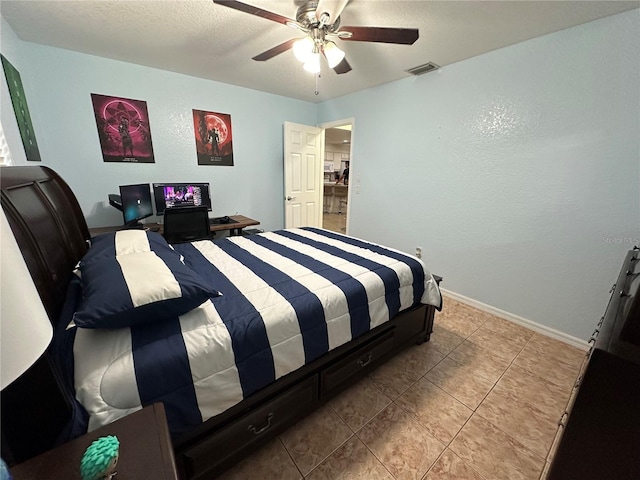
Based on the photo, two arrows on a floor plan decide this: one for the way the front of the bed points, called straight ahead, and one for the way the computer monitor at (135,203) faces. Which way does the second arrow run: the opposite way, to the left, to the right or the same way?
to the right

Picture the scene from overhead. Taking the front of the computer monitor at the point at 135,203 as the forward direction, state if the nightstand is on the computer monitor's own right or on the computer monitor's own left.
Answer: on the computer monitor's own right

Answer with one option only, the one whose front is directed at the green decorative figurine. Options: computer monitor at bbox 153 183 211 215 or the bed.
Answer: the computer monitor

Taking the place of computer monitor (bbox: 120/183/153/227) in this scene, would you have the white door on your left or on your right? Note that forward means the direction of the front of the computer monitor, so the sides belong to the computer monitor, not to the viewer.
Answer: on your left

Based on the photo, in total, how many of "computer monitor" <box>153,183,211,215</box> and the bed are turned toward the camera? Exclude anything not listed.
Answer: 1

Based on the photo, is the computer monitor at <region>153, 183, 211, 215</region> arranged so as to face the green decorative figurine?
yes

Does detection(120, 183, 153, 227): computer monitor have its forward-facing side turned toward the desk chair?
yes

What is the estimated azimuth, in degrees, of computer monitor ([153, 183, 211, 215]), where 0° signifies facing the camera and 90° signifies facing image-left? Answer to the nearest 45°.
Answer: approximately 0°

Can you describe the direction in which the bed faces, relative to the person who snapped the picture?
facing away from the viewer and to the right of the viewer

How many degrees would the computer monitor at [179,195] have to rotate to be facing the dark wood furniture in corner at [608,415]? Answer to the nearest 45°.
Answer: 0° — it already faces it

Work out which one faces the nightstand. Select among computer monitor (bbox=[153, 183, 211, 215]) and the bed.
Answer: the computer monitor
